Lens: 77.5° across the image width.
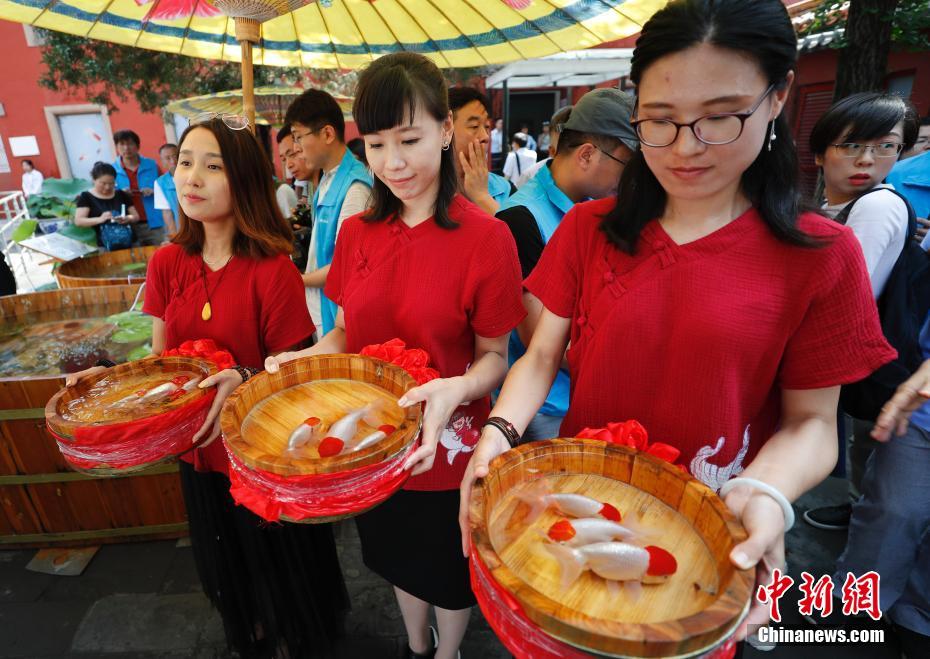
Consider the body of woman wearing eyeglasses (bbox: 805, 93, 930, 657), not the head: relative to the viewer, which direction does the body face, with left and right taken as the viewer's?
facing to the left of the viewer

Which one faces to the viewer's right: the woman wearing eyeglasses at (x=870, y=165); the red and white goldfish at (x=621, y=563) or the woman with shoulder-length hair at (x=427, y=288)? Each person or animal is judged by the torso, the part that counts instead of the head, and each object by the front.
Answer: the red and white goldfish

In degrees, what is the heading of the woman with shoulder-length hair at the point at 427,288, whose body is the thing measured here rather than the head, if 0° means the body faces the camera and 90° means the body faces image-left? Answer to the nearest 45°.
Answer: approximately 45°

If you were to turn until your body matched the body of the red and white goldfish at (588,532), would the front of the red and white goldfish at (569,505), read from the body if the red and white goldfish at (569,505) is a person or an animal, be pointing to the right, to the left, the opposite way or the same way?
the opposite way

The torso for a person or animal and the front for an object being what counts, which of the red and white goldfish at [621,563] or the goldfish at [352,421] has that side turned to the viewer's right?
the red and white goldfish

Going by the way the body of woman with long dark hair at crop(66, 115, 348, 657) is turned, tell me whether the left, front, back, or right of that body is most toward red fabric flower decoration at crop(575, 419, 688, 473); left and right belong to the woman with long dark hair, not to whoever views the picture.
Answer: left

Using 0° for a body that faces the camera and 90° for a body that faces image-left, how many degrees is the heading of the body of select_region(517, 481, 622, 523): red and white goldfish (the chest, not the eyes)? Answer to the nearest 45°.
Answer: approximately 270°

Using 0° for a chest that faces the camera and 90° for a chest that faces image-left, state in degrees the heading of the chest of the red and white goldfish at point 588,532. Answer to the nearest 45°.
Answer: approximately 90°
